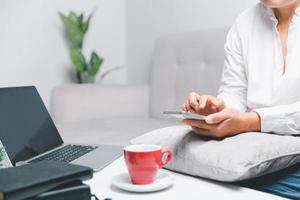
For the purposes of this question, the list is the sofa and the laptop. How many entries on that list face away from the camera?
0

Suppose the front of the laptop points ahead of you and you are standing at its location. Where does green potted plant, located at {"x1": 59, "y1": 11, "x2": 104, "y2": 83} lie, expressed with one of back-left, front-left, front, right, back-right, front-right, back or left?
back-left

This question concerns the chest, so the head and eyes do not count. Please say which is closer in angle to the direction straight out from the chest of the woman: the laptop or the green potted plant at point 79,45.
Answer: the laptop

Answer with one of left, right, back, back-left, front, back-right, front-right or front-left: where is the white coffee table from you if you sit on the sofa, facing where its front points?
front-left

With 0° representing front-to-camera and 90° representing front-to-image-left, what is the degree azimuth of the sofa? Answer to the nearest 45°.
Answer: approximately 45°

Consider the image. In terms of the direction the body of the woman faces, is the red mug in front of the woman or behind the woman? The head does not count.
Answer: in front

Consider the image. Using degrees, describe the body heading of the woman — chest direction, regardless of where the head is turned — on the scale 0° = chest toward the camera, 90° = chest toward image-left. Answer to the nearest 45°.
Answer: approximately 45°

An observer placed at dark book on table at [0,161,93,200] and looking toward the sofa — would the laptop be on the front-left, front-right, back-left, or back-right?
front-left

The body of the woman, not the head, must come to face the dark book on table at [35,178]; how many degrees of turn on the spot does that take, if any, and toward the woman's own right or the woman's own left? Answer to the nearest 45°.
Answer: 0° — they already face it

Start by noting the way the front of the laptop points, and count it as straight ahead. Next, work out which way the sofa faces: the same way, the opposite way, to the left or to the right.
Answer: to the right

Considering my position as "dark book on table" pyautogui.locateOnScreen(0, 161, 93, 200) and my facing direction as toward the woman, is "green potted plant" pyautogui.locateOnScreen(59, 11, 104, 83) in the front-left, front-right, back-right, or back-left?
front-left

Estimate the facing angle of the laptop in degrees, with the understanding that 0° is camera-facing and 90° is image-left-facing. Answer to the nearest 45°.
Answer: approximately 315°
